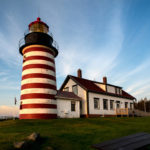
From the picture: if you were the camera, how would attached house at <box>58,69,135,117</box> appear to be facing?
facing the viewer and to the right of the viewer

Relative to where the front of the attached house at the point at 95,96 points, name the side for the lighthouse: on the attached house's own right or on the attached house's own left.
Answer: on the attached house's own right

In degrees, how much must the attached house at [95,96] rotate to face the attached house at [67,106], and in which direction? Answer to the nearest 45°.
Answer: approximately 90° to its right
